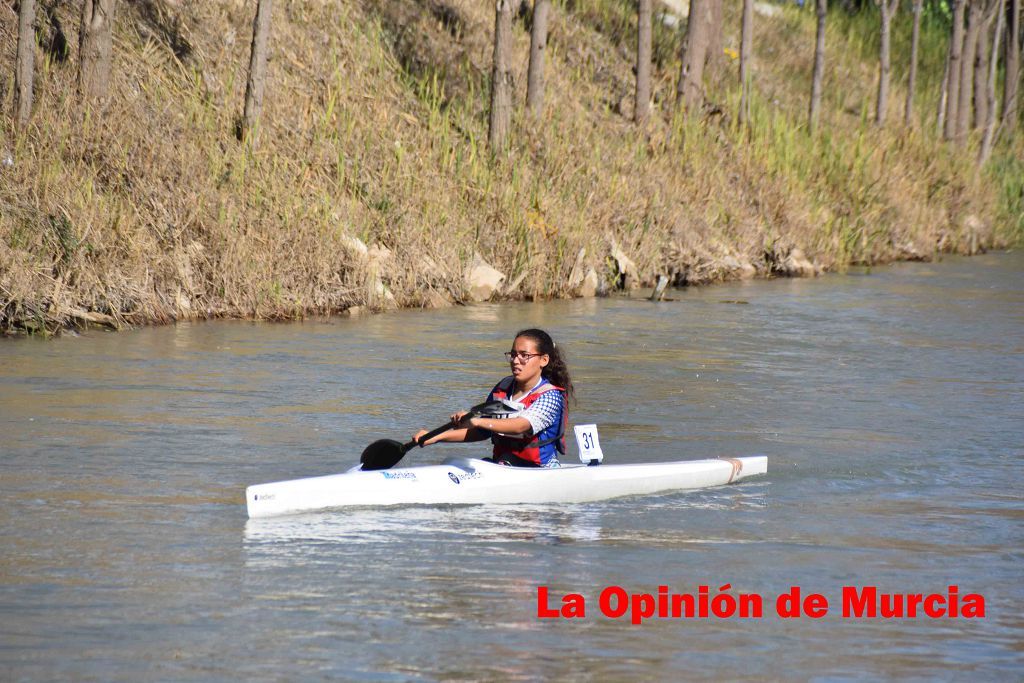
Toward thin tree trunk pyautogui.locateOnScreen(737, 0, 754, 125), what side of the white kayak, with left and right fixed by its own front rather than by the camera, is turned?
right

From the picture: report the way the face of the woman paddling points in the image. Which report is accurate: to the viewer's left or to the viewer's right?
to the viewer's left

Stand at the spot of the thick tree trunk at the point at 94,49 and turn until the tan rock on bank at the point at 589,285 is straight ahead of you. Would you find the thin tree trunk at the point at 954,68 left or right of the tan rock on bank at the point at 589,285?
left

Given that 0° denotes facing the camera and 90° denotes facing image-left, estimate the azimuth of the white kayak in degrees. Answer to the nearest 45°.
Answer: approximately 90°

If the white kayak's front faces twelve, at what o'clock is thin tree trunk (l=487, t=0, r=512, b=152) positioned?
The thin tree trunk is roughly at 3 o'clock from the white kayak.

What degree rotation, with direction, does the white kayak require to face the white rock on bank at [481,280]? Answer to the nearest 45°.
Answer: approximately 90° to its right

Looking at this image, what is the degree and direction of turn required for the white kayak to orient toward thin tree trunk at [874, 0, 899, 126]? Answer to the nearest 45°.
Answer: approximately 90° to its right

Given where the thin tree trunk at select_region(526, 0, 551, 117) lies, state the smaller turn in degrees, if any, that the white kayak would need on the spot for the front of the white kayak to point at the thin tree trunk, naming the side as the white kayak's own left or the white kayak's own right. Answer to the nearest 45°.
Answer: approximately 90° to the white kayak's own right

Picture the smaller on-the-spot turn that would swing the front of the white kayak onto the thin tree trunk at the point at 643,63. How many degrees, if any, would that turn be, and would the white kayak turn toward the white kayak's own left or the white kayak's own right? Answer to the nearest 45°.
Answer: approximately 90° to the white kayak's own right

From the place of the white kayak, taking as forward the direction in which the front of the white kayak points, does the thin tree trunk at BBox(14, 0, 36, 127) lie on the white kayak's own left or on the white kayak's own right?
on the white kayak's own right

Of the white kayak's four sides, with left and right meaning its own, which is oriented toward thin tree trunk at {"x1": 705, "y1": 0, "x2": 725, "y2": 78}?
right

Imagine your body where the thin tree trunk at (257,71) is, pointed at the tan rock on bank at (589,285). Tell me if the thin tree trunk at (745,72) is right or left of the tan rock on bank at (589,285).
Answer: left
